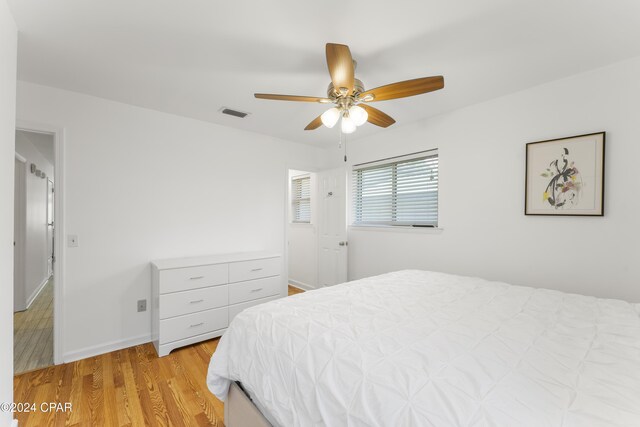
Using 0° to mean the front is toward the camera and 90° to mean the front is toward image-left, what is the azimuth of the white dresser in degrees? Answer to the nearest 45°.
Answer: approximately 315°

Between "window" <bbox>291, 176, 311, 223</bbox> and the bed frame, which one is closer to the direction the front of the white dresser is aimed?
the bed frame

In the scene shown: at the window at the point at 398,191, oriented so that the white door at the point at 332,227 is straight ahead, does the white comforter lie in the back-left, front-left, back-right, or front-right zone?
back-left

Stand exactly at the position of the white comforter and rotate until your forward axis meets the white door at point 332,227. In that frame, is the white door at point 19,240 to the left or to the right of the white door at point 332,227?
left

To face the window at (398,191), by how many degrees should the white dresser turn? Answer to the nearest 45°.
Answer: approximately 45° to its left

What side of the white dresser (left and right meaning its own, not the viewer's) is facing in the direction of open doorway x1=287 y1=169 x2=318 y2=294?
left

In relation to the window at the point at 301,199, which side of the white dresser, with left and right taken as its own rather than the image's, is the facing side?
left

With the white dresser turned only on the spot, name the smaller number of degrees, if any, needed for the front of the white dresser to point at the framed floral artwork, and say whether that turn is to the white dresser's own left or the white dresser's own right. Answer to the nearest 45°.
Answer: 0° — it already faces it

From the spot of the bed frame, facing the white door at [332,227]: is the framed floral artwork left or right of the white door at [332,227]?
right

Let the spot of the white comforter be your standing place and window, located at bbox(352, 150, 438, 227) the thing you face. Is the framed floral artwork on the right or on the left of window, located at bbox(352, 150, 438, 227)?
right

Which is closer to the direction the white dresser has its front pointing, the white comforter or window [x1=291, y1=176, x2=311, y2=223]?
the white comforter
